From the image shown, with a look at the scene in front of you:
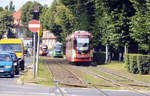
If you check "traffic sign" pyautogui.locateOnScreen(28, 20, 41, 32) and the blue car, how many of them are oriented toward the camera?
2

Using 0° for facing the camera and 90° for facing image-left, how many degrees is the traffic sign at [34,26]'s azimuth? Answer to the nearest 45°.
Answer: approximately 0°
